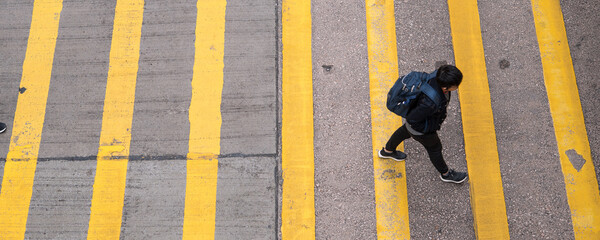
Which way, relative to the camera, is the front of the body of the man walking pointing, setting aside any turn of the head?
to the viewer's right

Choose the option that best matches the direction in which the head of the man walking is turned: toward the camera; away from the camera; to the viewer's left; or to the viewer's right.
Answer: to the viewer's right
